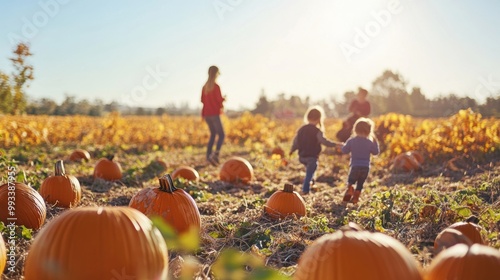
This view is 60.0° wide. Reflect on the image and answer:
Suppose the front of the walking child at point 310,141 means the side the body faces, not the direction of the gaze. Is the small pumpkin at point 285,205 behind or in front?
behind

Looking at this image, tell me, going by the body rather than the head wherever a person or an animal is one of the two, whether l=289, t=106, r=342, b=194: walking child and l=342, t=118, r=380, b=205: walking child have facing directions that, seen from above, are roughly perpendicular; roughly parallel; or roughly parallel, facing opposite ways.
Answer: roughly parallel

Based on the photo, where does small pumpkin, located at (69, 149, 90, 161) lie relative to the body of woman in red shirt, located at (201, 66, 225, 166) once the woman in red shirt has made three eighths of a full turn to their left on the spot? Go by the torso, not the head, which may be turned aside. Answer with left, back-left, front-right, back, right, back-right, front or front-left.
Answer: front

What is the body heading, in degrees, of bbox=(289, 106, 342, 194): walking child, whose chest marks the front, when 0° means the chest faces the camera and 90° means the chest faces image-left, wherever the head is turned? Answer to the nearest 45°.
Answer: approximately 180°

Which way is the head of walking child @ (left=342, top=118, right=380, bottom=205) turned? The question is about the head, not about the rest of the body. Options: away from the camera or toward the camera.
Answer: away from the camera

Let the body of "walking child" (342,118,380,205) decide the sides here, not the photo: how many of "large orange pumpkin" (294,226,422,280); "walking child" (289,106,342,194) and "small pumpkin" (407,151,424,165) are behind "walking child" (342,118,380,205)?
1

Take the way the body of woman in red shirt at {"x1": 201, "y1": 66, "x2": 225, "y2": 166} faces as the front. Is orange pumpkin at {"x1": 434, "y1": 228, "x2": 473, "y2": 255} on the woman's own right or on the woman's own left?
on the woman's own right

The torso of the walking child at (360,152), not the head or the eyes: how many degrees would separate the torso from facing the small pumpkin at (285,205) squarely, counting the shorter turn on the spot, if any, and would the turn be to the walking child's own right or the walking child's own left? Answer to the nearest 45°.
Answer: approximately 135° to the walking child's own left

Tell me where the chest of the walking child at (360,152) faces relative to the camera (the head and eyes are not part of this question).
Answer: away from the camera

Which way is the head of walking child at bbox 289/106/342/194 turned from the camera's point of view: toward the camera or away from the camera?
away from the camera

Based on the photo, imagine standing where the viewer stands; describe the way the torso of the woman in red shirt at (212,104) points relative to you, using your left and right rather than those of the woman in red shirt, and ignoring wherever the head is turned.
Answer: facing away from the viewer and to the right of the viewer

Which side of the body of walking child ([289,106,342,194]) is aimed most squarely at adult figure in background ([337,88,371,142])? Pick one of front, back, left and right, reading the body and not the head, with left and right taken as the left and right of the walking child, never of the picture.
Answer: front

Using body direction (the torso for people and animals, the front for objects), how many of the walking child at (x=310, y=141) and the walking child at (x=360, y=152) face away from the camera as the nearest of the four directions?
2

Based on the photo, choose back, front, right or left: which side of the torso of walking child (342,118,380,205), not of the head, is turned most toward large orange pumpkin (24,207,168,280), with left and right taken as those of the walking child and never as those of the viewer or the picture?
back

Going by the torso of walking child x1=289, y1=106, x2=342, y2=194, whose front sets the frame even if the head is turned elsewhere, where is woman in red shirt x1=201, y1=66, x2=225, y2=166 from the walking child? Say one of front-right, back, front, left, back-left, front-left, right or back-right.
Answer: front-left

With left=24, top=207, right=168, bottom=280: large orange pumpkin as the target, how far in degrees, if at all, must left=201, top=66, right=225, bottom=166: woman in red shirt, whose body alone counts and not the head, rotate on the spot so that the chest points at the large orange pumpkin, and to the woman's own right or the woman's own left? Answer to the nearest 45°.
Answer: approximately 135° to the woman's own right

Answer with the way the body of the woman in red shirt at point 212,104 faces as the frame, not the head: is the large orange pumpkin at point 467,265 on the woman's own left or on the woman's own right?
on the woman's own right

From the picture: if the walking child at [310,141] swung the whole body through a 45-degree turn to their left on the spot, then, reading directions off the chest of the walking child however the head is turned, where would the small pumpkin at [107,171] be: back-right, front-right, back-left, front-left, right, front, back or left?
front-left

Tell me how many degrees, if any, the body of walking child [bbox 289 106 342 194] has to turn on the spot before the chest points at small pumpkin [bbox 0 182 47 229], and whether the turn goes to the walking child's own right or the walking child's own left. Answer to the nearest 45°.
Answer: approximately 135° to the walking child's own left
